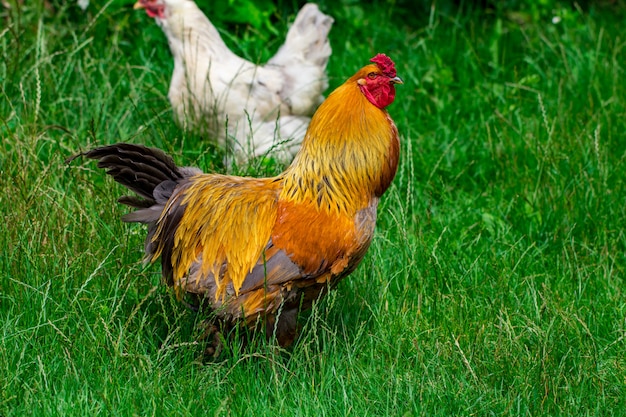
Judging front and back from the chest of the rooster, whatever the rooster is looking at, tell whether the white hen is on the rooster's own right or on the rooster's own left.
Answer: on the rooster's own left

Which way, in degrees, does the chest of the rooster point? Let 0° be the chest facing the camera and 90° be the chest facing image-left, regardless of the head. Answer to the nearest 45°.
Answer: approximately 270°

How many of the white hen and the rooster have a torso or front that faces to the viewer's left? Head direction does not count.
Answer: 1

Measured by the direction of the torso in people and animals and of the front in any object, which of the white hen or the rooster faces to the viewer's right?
the rooster

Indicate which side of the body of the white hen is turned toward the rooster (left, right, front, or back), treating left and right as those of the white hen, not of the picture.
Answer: left

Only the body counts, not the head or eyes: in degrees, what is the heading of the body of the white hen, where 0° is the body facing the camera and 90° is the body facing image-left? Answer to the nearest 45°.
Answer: approximately 90°

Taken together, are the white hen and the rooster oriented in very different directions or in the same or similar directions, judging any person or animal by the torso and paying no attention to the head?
very different directions
